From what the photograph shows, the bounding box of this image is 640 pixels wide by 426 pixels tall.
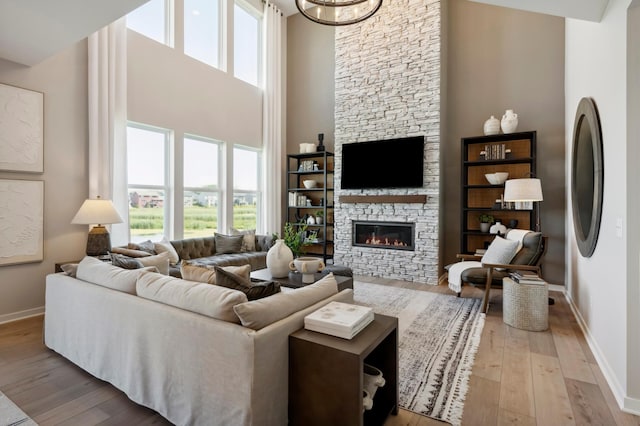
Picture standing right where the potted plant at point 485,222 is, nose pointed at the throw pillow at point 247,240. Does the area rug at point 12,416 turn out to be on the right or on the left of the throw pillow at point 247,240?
left

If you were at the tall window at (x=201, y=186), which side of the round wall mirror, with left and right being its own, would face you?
front

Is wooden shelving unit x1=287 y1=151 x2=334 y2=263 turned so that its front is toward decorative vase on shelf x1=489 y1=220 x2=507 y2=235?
no

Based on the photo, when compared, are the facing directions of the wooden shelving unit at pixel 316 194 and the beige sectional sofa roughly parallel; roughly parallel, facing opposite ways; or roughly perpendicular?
roughly parallel, facing opposite ways

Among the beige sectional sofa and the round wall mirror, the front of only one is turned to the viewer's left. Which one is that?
the round wall mirror

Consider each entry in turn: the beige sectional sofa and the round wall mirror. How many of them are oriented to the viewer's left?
1

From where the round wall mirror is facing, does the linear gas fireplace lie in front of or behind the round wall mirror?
in front

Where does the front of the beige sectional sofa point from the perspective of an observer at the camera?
facing away from the viewer and to the right of the viewer

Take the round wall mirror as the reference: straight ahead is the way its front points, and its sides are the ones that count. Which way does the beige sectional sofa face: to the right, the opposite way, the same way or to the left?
to the right

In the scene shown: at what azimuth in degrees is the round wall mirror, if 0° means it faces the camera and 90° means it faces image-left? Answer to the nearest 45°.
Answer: approximately 90°

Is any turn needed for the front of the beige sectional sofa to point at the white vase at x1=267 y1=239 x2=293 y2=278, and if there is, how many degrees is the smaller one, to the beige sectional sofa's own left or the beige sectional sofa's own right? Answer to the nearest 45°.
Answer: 0° — it already faces it

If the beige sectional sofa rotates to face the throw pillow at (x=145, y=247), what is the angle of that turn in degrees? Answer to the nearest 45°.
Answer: approximately 45° to its left

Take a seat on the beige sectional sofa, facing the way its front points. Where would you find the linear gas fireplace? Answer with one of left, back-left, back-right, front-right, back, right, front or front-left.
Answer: front
